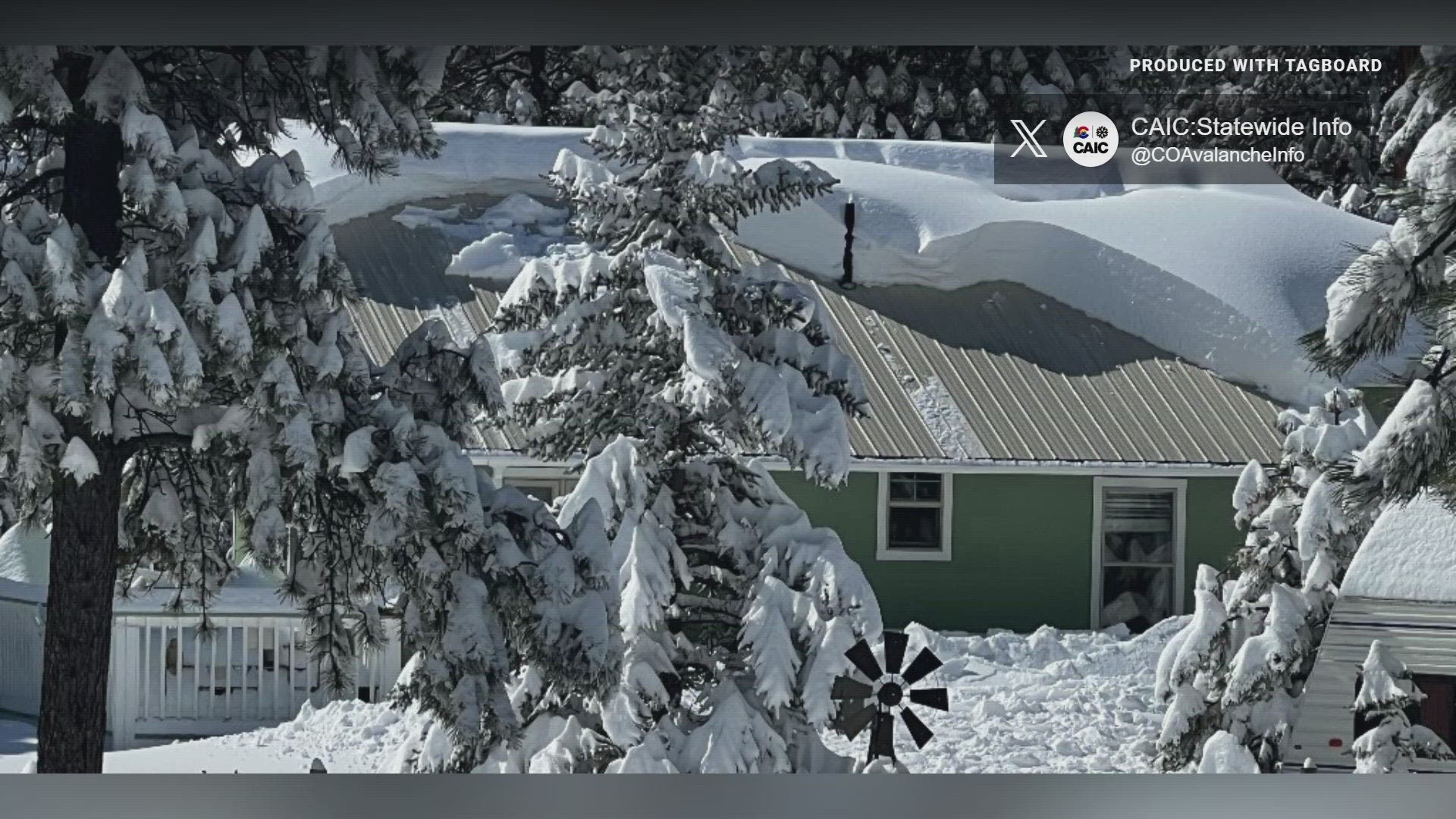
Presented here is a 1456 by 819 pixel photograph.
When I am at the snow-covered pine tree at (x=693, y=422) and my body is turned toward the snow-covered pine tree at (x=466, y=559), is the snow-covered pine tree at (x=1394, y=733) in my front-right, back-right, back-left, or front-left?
back-left

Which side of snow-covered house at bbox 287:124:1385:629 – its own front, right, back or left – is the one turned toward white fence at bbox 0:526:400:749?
right

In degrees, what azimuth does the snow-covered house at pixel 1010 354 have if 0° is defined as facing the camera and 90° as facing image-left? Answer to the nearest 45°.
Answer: approximately 0°

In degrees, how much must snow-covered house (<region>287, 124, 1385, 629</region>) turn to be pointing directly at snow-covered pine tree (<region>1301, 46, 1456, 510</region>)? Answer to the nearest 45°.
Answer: approximately 45° to its left

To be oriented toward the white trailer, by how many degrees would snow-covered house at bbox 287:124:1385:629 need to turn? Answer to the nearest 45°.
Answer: approximately 90° to its left
